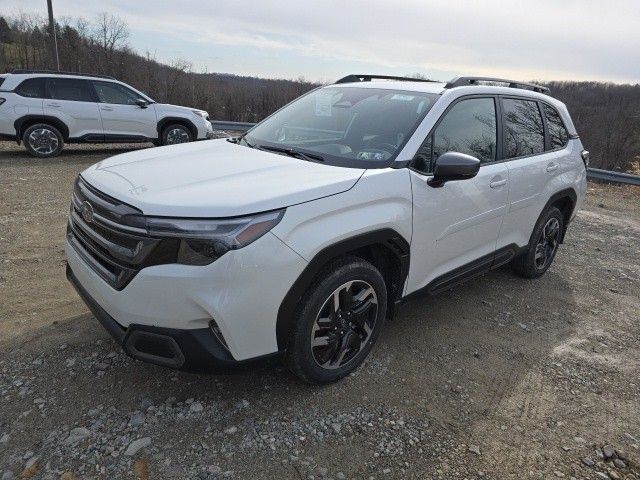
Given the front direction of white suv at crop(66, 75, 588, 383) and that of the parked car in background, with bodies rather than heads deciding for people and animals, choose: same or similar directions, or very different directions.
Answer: very different directions

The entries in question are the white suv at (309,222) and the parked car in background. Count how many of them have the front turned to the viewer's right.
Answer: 1

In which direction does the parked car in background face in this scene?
to the viewer's right

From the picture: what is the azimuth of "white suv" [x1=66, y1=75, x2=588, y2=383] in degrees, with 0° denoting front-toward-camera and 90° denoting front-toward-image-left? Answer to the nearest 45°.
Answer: approximately 45°

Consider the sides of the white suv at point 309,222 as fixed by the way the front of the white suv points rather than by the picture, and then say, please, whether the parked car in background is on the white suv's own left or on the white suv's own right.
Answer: on the white suv's own right

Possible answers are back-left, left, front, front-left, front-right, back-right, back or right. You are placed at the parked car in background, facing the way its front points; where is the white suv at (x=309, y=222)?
right
